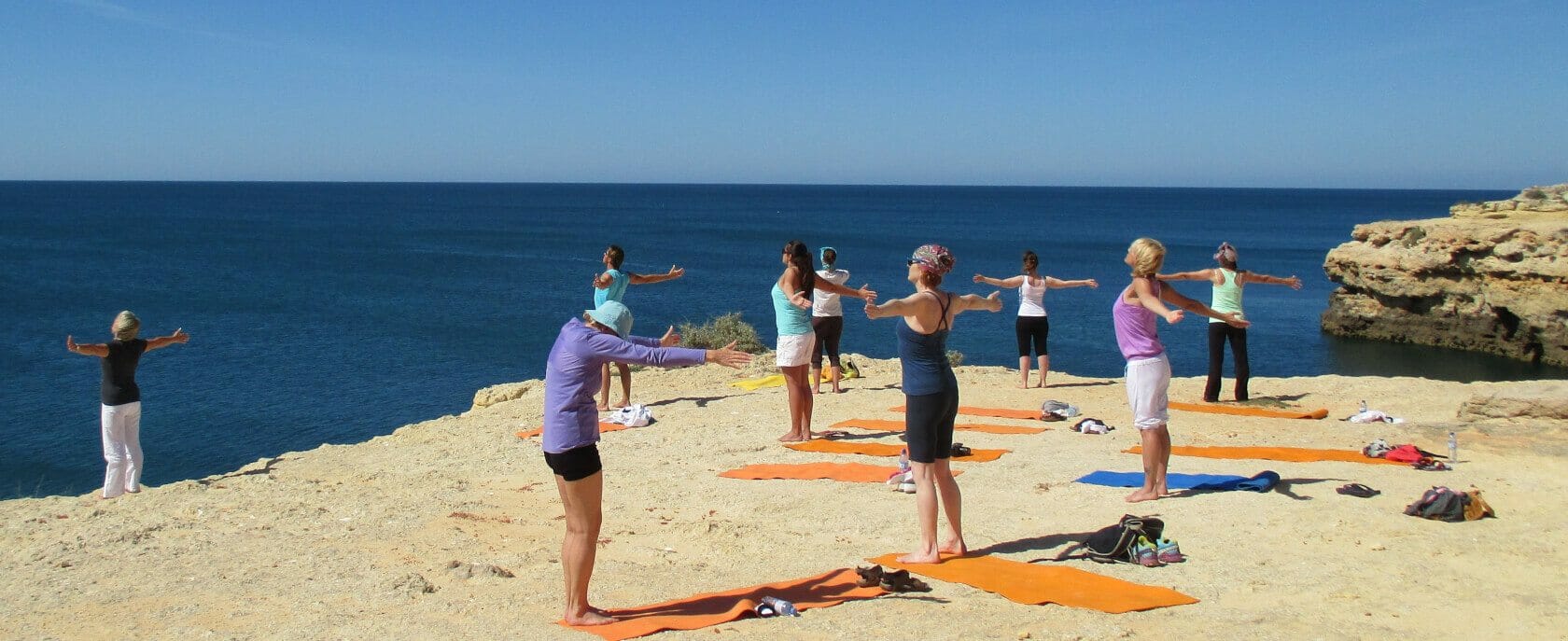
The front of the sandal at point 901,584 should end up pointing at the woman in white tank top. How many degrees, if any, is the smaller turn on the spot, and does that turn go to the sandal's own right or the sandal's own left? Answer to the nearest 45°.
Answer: approximately 90° to the sandal's own left

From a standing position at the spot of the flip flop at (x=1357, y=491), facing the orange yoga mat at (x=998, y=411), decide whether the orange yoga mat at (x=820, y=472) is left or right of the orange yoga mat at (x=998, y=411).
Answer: left

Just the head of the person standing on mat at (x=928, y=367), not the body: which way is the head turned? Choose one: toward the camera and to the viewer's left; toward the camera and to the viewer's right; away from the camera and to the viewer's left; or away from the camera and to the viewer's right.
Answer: away from the camera and to the viewer's left

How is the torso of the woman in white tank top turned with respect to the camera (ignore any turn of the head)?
away from the camera

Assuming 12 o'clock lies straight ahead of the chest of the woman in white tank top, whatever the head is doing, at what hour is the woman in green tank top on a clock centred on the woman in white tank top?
The woman in green tank top is roughly at 4 o'clock from the woman in white tank top.

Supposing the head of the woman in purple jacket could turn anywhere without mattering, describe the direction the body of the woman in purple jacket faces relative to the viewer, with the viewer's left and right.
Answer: facing to the right of the viewer

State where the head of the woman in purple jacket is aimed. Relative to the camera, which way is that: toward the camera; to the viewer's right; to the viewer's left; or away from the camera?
to the viewer's right

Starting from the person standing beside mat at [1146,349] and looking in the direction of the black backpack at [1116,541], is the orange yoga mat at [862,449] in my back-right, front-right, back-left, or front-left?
back-right

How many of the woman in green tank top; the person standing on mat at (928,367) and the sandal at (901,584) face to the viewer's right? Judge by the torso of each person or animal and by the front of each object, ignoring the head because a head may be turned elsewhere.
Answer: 1

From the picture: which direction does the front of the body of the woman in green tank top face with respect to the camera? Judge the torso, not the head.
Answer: away from the camera

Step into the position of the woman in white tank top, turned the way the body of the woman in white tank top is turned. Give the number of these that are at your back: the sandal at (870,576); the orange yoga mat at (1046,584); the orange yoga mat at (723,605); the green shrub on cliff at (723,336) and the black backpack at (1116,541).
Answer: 4
